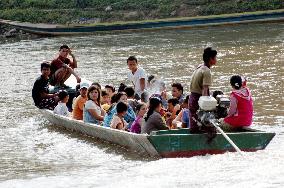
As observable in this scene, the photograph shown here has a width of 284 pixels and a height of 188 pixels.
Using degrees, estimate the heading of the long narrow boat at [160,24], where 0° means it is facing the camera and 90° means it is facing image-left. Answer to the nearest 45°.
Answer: approximately 90°

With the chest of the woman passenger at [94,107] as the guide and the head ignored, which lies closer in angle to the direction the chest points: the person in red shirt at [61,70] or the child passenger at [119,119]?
the child passenger

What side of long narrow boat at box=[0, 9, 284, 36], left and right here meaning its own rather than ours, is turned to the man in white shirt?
left

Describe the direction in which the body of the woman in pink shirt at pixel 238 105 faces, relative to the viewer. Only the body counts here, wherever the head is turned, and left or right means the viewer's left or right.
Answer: facing away from the viewer and to the left of the viewer
